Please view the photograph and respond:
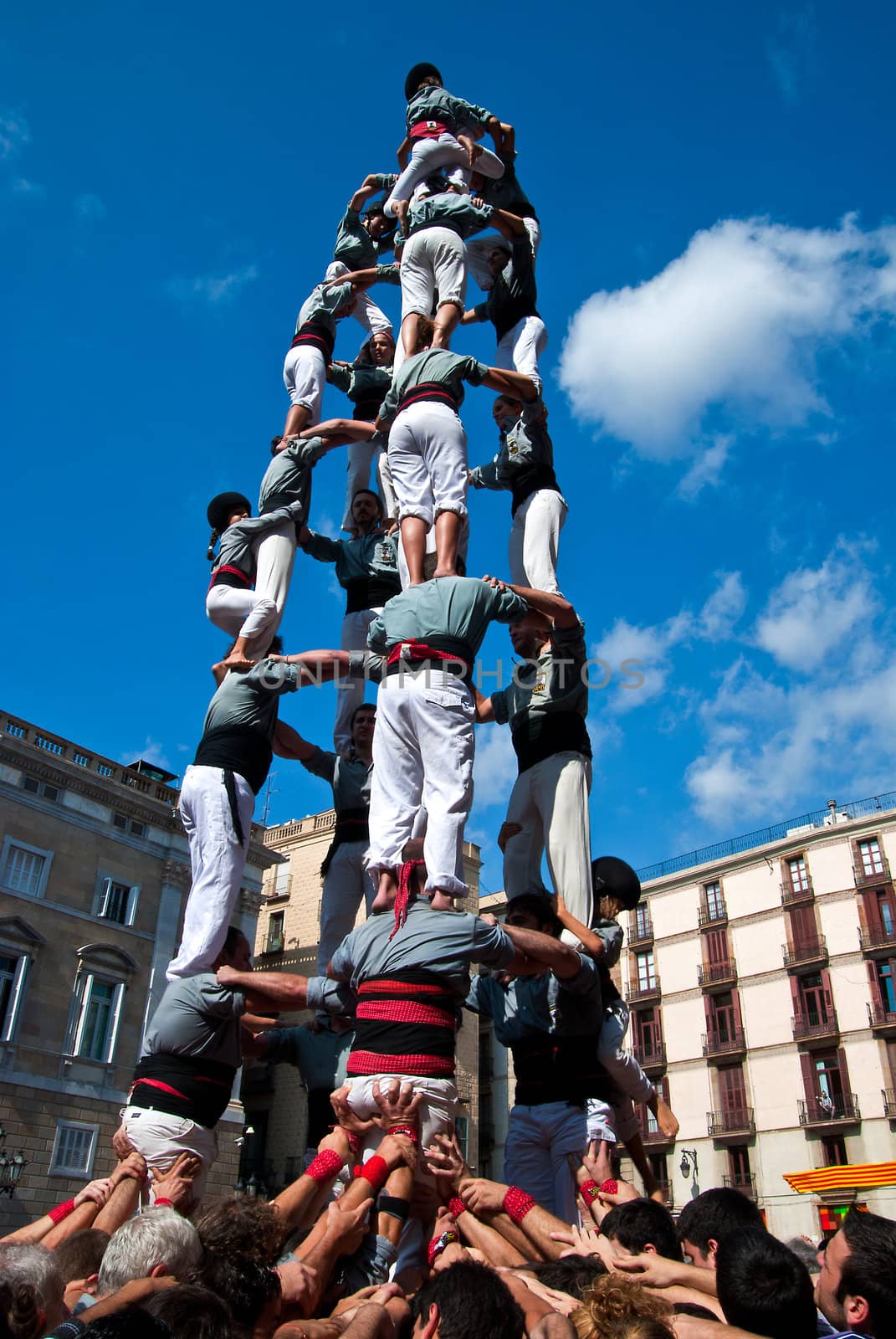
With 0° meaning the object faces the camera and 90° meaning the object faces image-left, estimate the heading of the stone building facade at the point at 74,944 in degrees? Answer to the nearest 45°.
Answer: approximately 315°

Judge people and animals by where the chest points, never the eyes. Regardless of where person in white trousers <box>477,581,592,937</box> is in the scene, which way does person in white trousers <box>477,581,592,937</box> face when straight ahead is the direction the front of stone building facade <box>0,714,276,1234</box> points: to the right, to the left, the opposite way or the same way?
to the right

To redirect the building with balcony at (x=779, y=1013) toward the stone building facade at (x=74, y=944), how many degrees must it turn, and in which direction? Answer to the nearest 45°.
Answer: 0° — it already faces it

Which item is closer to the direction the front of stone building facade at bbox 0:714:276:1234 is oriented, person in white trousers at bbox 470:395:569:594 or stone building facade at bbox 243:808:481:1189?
the person in white trousers

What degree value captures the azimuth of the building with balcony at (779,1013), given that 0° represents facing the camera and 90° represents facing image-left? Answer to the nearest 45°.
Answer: approximately 45°
